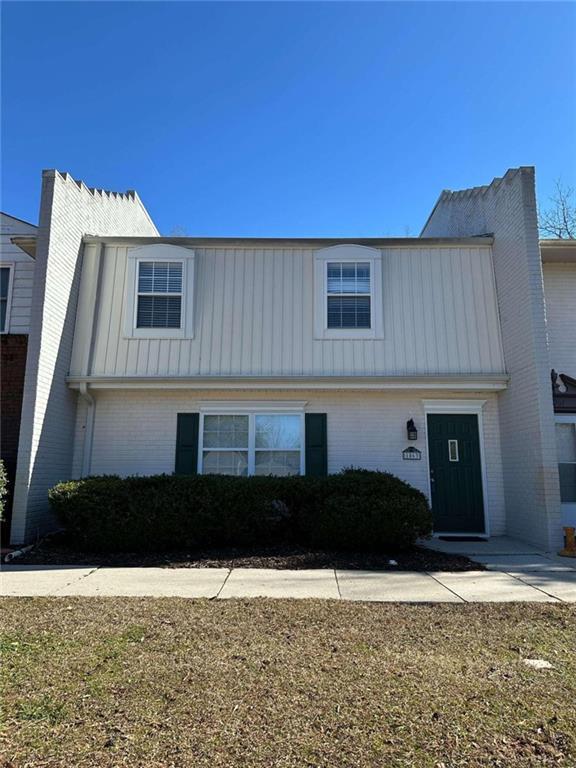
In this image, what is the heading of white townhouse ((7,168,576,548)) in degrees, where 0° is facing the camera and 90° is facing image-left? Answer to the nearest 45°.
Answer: approximately 0°

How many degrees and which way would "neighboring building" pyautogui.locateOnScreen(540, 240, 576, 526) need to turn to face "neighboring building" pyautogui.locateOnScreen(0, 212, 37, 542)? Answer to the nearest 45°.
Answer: approximately 45° to its right

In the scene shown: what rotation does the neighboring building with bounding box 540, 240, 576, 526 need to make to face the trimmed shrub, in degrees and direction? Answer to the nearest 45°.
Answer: approximately 45° to its right

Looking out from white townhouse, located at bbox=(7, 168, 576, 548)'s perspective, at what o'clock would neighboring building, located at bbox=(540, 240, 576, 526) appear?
The neighboring building is roughly at 9 o'clock from the white townhouse.

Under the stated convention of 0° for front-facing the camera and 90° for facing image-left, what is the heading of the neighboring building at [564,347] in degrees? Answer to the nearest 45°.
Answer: approximately 0°

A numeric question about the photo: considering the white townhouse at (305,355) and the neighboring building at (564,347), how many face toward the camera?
2

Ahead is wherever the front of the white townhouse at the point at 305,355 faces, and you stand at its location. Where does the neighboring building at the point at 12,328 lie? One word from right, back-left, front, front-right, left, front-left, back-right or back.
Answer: right

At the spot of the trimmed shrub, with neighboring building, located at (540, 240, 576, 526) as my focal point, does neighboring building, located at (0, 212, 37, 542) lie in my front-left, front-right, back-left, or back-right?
back-left

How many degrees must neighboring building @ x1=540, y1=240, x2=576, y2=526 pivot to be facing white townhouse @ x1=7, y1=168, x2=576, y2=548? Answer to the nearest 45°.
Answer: approximately 45° to its right
